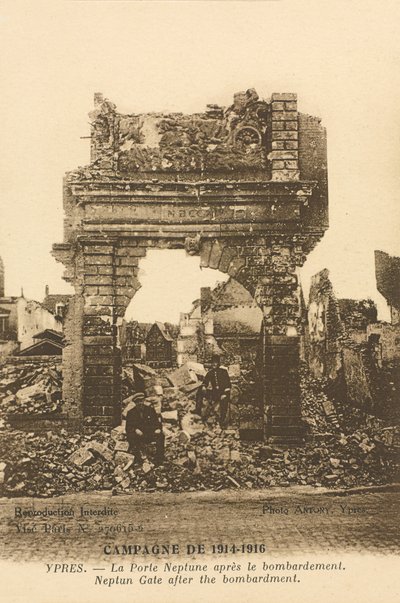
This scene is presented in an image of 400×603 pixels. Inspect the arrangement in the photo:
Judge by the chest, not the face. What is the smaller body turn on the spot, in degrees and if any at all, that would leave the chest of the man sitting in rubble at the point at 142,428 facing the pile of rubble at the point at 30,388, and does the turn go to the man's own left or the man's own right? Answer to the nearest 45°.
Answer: approximately 90° to the man's own right

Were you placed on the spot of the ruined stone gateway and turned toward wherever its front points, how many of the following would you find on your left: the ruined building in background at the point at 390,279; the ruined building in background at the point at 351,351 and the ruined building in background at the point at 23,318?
2

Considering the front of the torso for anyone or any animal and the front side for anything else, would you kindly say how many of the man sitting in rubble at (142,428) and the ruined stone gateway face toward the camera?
2

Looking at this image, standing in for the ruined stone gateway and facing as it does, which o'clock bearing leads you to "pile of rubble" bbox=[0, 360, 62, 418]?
The pile of rubble is roughly at 3 o'clock from the ruined stone gateway.

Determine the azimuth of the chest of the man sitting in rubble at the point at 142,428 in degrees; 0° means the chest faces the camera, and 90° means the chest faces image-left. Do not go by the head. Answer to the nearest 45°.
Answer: approximately 0°

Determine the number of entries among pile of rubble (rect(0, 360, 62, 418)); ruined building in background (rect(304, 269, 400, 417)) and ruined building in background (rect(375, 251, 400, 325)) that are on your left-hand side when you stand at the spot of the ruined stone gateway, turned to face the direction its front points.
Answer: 2

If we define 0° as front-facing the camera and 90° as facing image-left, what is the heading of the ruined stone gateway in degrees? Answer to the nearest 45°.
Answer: approximately 0°

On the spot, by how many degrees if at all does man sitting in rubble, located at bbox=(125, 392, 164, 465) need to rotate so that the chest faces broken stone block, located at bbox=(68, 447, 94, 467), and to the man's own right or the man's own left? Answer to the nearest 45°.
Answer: approximately 90° to the man's own right

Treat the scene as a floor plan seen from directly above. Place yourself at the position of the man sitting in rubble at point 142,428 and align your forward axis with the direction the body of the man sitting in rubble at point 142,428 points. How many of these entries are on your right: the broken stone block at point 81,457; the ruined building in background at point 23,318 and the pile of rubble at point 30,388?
3

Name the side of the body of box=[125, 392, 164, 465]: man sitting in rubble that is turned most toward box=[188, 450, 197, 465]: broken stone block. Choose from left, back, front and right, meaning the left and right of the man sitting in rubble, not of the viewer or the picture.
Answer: left

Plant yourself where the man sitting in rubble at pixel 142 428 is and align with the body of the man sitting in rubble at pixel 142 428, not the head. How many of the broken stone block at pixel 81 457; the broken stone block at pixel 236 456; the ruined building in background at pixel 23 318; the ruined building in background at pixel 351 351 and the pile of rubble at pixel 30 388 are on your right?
3
